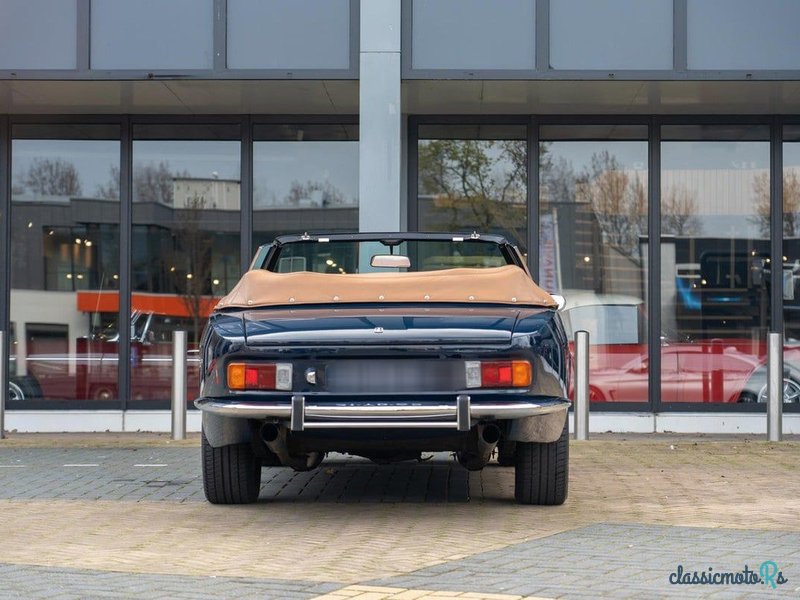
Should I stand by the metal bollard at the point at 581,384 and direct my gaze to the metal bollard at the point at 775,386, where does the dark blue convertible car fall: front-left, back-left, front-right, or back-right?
back-right

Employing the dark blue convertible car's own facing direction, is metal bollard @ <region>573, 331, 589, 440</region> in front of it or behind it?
in front

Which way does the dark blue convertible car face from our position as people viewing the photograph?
facing away from the viewer

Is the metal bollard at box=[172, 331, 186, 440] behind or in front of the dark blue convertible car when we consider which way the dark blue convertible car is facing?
in front
